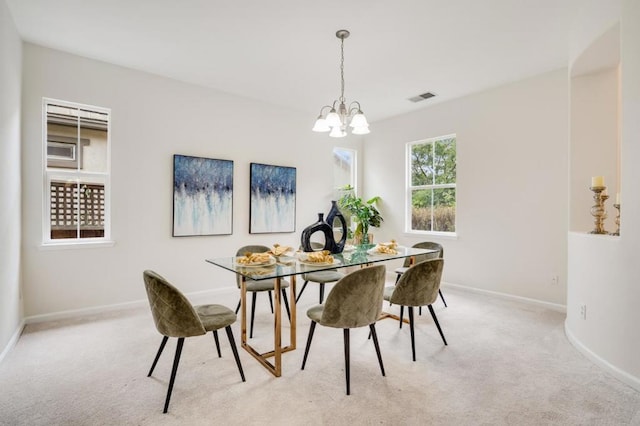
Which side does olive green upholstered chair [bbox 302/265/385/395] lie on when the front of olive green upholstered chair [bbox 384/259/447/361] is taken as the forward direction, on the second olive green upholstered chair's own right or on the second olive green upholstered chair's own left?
on the second olive green upholstered chair's own left

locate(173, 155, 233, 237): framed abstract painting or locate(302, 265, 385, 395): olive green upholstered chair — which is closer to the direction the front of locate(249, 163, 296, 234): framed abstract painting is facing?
the olive green upholstered chair

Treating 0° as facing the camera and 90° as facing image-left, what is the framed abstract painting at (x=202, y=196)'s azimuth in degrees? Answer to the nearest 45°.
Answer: approximately 315°

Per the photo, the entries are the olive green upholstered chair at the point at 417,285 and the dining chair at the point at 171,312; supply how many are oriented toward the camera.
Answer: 0

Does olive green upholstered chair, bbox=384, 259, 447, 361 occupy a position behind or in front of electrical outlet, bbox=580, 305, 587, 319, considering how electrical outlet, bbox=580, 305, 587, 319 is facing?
in front

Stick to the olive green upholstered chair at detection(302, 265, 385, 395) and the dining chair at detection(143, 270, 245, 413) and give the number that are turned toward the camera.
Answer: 0

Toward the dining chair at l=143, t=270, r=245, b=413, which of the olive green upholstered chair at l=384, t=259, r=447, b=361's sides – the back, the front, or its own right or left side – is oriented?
left

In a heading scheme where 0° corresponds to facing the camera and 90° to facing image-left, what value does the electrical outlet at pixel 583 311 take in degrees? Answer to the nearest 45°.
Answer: approximately 45°

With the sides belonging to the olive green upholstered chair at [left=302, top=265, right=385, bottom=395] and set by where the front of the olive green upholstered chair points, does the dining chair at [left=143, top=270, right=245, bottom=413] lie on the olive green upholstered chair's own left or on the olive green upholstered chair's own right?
on the olive green upholstered chair's own left

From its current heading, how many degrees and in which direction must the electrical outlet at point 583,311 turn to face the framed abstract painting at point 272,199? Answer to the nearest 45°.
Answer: approximately 45° to its right

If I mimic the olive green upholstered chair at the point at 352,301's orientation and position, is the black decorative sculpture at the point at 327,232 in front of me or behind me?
in front

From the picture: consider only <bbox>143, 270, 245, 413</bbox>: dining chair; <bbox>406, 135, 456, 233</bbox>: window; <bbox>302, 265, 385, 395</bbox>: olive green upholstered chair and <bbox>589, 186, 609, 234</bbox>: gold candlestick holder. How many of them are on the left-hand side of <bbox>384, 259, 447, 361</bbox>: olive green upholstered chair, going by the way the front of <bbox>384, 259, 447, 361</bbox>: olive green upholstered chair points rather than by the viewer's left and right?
2
